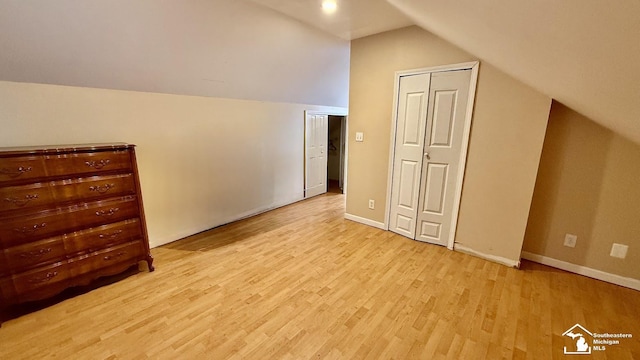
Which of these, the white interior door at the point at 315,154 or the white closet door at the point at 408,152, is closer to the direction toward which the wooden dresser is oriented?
the white closet door

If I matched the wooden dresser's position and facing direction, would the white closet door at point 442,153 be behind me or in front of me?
in front

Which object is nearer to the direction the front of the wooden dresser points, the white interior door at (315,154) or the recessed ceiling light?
the recessed ceiling light

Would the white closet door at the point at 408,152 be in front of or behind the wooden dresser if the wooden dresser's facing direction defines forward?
in front

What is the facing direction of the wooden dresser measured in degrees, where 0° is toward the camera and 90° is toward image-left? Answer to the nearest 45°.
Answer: approximately 315°

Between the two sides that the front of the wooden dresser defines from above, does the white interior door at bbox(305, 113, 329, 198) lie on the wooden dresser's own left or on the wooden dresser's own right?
on the wooden dresser's own left
